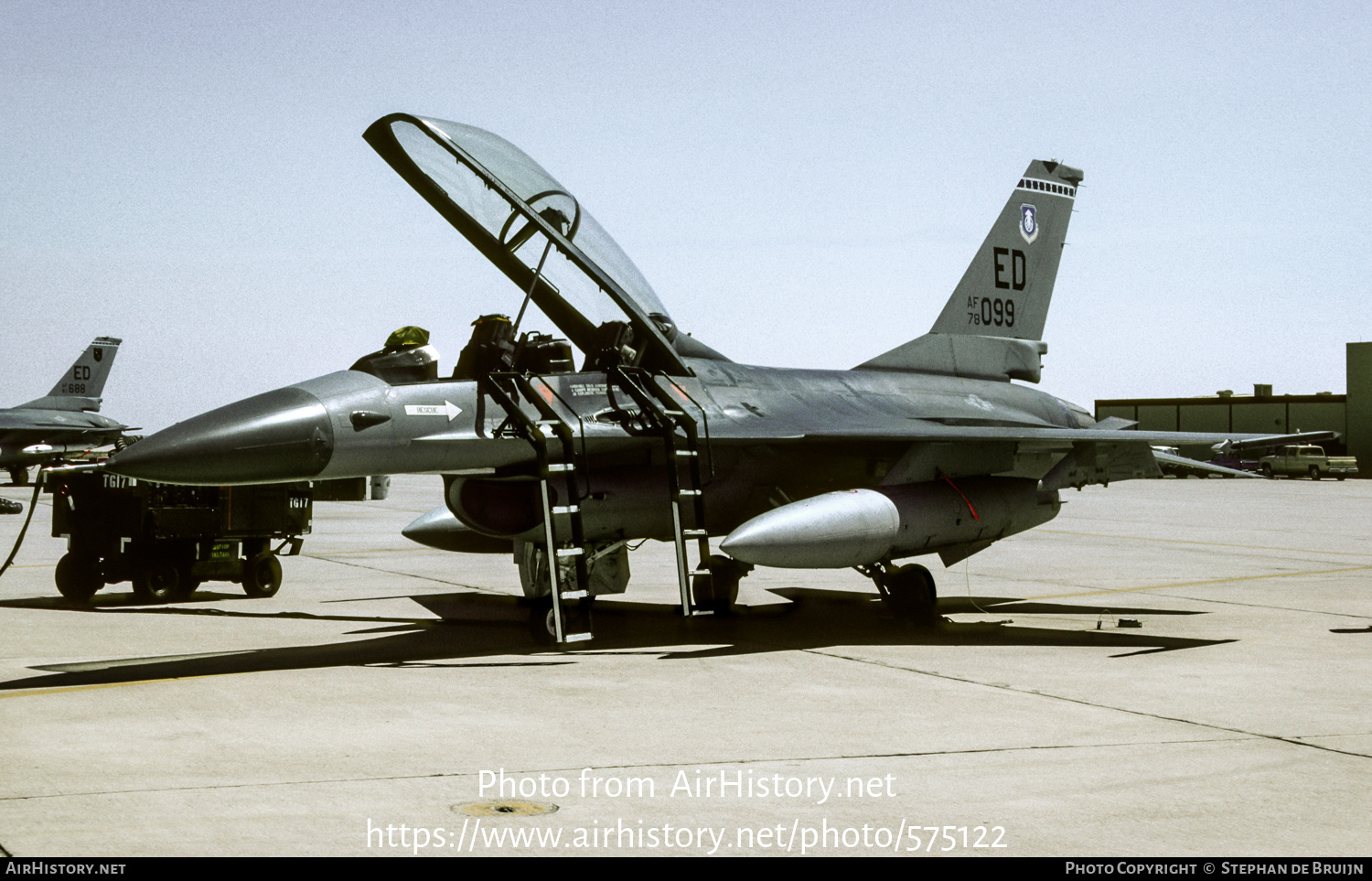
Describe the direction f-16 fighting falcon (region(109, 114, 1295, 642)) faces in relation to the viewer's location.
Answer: facing the viewer and to the left of the viewer

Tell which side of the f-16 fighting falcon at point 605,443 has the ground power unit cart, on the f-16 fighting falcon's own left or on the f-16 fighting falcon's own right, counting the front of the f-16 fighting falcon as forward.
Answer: on the f-16 fighting falcon's own right
